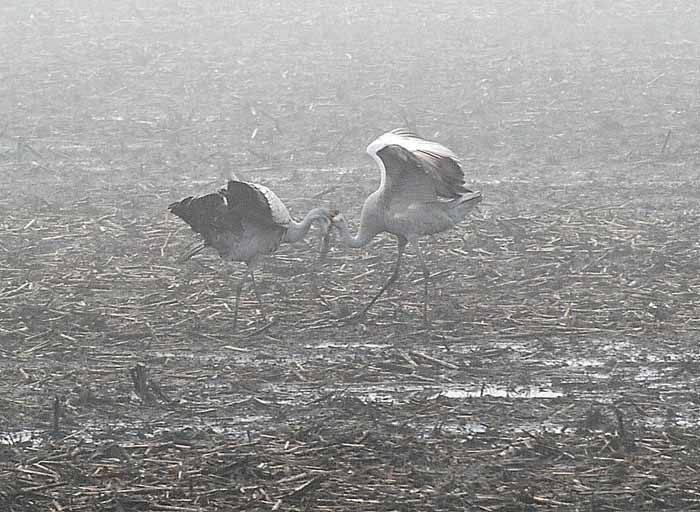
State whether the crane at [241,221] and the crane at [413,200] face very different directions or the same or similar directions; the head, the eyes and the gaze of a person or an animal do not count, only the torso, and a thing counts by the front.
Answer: very different directions

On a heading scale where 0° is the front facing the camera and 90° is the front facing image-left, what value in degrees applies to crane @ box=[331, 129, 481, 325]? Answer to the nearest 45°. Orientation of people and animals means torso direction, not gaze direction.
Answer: approximately 90°

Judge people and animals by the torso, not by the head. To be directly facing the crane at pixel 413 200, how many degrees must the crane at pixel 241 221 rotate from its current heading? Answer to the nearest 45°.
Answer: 0° — it already faces it

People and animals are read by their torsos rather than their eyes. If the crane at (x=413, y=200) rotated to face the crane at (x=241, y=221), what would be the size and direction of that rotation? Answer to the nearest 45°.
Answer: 0° — it already faces it

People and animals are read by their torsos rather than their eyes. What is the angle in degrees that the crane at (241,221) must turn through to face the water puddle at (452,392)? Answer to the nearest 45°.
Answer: approximately 45° to its right

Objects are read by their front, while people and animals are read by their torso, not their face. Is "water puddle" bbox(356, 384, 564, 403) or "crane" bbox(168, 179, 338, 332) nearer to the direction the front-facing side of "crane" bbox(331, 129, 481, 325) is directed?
the crane

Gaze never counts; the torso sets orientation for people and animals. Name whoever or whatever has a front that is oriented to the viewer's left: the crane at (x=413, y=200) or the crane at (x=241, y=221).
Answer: the crane at (x=413, y=200)

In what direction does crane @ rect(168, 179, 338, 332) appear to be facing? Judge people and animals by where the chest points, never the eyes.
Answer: to the viewer's right

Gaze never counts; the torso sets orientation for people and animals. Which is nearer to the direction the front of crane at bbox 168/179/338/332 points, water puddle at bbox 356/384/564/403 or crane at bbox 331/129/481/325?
the crane

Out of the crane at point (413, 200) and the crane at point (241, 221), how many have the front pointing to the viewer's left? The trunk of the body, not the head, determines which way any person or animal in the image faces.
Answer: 1
